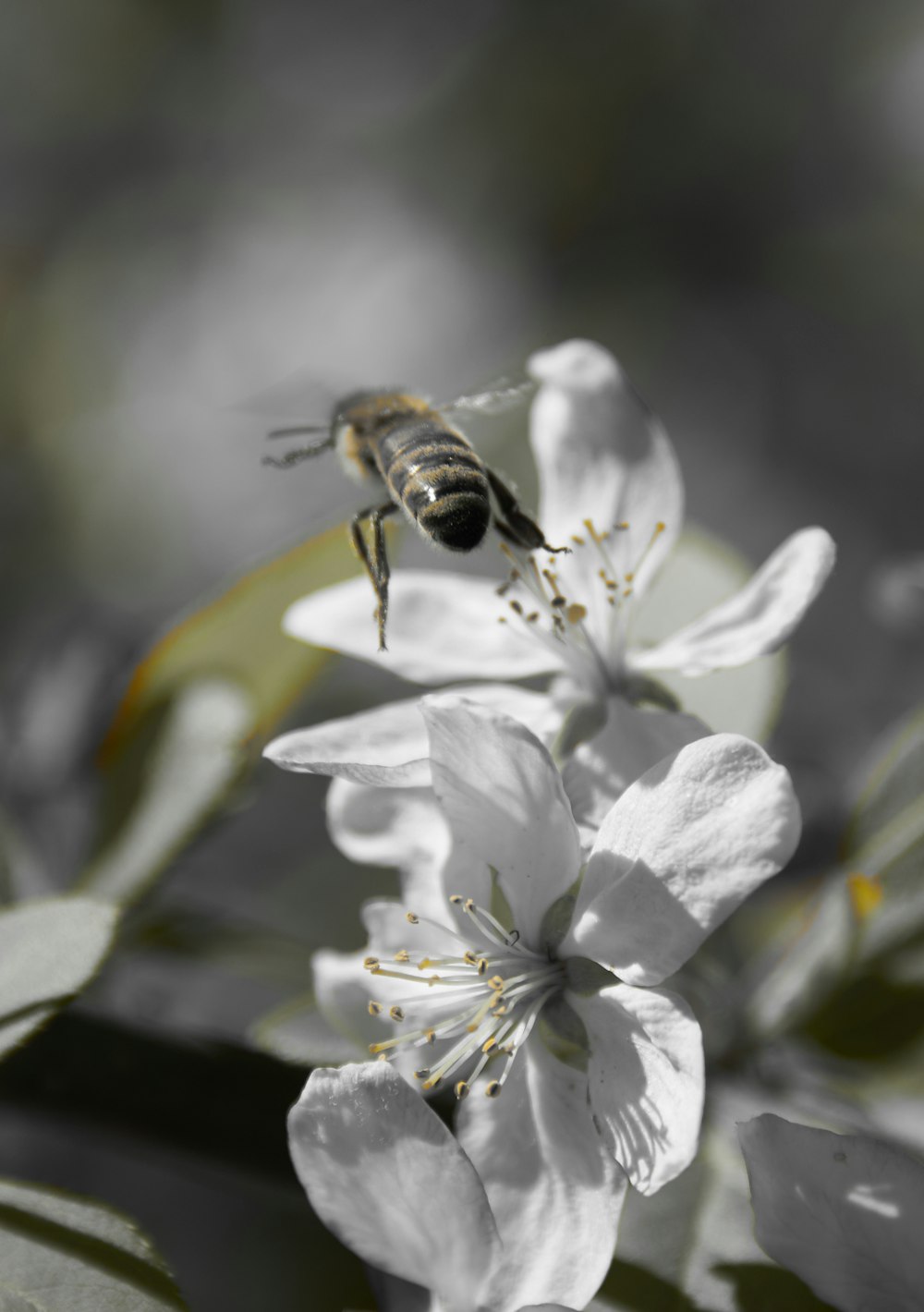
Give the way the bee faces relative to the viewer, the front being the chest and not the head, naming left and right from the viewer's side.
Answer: facing away from the viewer and to the left of the viewer

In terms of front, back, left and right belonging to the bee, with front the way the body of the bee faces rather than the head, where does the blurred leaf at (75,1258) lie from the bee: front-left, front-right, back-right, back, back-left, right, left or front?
left
